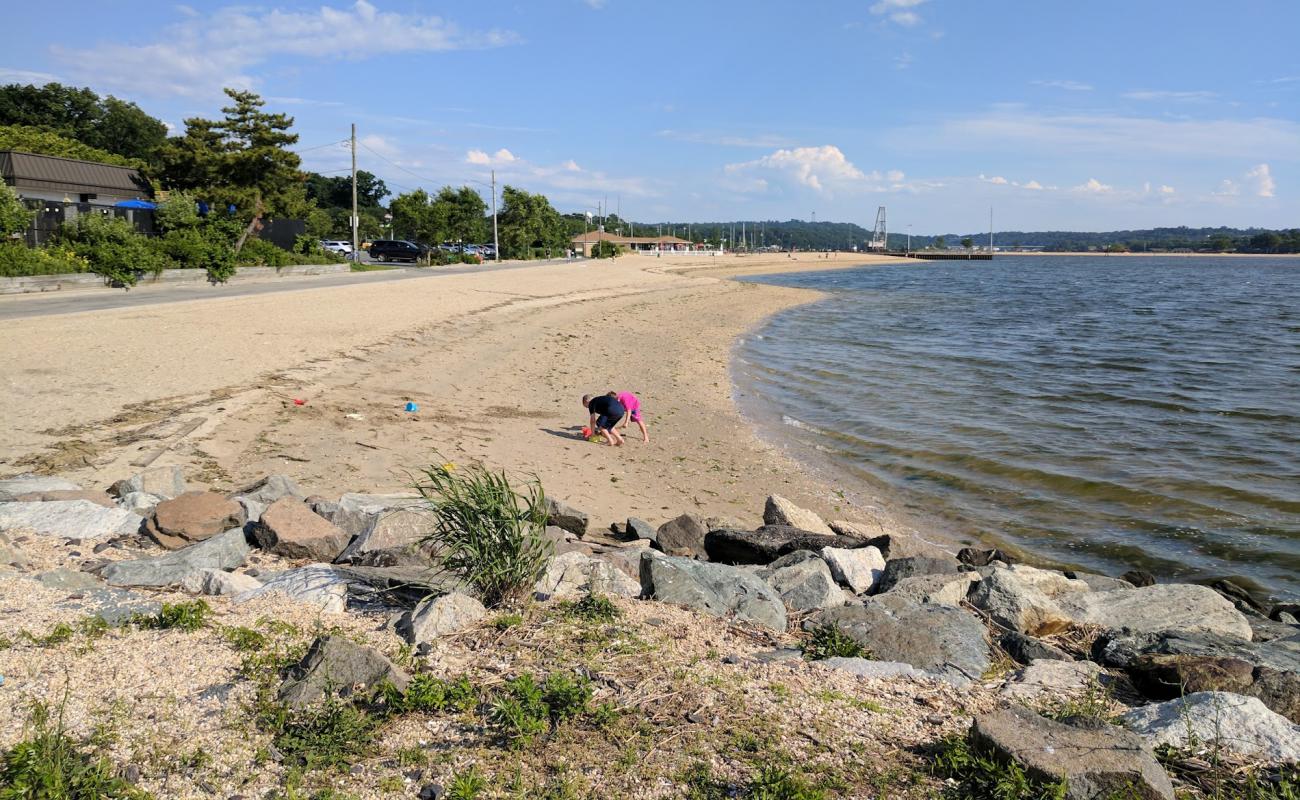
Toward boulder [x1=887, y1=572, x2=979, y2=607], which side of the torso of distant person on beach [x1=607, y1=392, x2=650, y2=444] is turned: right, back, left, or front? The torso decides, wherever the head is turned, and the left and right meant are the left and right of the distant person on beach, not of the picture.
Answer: left

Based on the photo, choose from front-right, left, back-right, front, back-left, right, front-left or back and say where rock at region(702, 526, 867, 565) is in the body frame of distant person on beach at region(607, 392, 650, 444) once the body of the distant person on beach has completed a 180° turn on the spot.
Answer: right

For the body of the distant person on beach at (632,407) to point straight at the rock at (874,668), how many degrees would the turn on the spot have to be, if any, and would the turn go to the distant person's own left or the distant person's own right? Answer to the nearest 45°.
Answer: approximately 90° to the distant person's own left

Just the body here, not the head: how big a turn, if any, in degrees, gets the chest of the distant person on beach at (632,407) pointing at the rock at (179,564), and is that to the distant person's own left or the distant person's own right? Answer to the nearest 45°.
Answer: approximately 90° to the distant person's own left

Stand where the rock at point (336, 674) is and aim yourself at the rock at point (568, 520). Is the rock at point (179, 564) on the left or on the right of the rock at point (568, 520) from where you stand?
left

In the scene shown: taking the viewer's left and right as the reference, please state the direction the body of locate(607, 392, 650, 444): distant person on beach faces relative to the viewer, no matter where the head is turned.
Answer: facing to the left of the viewer

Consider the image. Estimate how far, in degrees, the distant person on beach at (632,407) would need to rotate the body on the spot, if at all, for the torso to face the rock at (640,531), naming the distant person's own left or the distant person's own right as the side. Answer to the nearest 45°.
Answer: approximately 90° to the distant person's own left

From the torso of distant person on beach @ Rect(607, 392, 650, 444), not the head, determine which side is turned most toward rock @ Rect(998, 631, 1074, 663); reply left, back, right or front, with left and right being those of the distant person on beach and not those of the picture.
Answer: left

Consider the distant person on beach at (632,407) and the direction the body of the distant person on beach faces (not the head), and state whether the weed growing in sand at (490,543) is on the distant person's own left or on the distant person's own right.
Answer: on the distant person's own left
